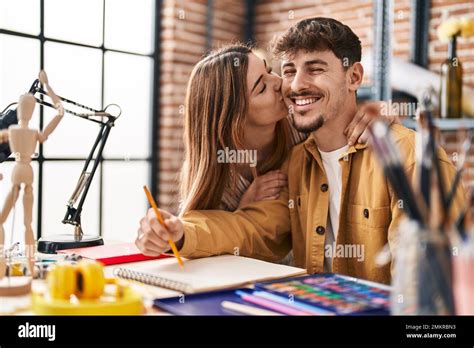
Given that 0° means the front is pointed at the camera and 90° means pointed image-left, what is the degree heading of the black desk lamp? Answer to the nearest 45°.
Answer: approximately 90°

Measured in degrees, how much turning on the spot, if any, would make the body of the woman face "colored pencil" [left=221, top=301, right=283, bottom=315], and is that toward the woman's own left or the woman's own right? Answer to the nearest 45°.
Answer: approximately 45° to the woman's own right

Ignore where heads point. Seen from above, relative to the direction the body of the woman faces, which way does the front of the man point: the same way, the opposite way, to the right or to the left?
to the right

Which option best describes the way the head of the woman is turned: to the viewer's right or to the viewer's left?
to the viewer's right

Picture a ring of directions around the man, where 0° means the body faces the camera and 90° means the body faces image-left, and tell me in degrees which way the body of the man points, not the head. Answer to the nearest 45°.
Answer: approximately 45°

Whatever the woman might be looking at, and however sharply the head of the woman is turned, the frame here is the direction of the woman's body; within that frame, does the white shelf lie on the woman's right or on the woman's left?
on the woman's left

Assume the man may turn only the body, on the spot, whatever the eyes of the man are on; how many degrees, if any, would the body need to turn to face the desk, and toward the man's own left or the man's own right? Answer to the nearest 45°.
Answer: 0° — they already face it

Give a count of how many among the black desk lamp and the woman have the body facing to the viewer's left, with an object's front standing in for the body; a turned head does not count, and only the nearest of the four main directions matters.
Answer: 1
